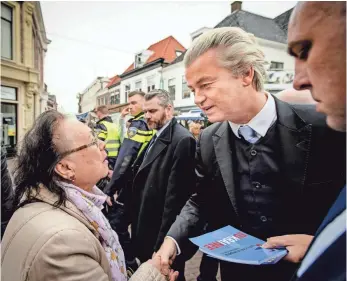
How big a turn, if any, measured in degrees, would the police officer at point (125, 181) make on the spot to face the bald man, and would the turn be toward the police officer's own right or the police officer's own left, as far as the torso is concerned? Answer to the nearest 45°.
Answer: approximately 90° to the police officer's own left

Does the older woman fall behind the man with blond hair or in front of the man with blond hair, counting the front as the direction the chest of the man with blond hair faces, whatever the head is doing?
in front

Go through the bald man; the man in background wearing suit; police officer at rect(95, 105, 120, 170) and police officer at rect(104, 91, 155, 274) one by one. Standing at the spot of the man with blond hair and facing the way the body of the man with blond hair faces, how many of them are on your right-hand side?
3

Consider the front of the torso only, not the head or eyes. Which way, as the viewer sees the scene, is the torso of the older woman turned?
to the viewer's right

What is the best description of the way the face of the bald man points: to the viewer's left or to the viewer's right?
to the viewer's left

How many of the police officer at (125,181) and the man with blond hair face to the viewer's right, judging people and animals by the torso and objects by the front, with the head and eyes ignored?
0

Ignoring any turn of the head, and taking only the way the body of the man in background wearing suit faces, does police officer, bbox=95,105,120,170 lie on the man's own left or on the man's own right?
on the man's own right

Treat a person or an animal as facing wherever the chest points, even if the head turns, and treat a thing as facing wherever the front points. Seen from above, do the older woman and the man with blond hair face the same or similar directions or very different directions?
very different directions

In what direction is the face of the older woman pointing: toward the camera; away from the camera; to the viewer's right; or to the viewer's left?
to the viewer's right

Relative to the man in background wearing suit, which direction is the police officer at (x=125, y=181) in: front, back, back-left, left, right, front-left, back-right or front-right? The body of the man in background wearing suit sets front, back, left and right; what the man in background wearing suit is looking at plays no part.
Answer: right

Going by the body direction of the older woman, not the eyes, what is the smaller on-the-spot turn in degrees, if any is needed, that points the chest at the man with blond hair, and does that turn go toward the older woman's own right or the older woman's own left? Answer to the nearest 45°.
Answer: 0° — they already face them

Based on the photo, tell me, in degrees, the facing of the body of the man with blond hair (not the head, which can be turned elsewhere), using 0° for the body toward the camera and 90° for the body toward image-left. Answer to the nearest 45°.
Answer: approximately 45°

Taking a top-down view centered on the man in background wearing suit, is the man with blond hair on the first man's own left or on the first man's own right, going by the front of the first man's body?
on the first man's own left

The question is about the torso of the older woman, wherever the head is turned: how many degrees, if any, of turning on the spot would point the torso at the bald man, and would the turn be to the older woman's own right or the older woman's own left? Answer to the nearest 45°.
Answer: approximately 45° to the older woman's own right

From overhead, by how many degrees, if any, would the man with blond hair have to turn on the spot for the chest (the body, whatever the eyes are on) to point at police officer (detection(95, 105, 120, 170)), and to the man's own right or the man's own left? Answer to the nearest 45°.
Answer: approximately 90° to the man's own right
